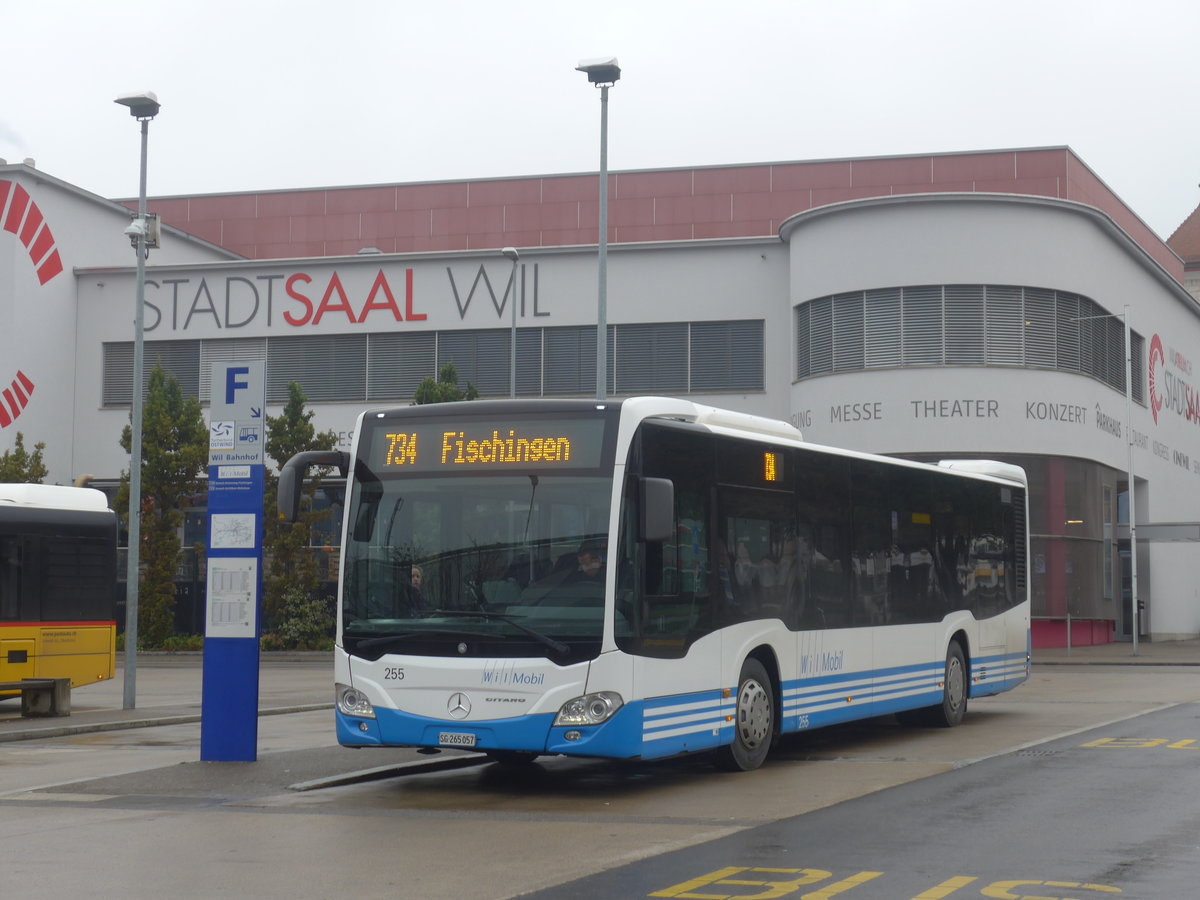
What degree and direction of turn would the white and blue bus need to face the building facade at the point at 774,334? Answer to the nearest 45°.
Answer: approximately 135° to its right

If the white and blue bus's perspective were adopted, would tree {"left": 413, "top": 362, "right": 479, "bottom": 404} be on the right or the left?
on its right

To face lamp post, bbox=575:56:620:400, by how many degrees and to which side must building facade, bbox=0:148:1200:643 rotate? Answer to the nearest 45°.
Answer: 0° — it already faces it

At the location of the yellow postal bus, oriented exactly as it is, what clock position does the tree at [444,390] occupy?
The tree is roughly at 4 o'clock from the yellow postal bus.

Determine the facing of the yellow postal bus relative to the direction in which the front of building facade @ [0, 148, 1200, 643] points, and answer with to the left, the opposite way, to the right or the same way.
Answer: to the right

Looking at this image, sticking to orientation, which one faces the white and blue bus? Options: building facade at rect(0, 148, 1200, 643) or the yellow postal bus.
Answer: the building facade

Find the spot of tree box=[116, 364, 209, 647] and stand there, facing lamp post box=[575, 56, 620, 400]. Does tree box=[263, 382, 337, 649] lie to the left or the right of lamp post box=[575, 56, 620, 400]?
left

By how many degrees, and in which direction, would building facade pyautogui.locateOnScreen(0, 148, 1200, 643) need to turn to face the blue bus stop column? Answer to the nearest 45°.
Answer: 0° — it already faces it

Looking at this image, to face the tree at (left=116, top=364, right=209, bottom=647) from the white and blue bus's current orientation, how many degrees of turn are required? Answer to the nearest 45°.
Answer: approximately 90° to its right

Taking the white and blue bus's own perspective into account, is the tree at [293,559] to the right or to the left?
on its right

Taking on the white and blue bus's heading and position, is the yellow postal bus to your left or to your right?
on your right

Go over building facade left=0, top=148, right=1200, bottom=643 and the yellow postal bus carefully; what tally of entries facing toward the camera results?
1

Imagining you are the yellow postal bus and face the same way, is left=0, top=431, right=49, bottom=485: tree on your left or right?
on your right

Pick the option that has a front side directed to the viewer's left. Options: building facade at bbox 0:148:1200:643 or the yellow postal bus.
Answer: the yellow postal bus

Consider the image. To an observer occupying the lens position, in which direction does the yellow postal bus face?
facing to the left of the viewer
